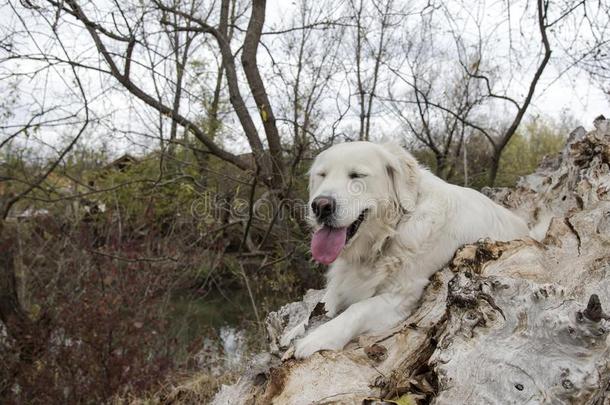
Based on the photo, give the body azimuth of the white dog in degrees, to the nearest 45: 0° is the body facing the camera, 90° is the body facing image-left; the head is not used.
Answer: approximately 45°
